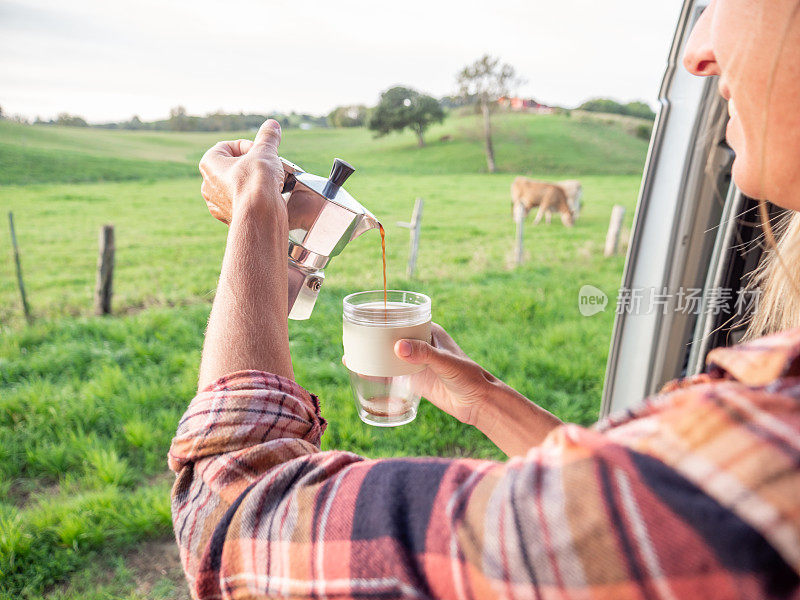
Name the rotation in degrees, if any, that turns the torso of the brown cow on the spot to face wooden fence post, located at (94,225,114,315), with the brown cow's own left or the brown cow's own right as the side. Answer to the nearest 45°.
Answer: approximately 135° to the brown cow's own right

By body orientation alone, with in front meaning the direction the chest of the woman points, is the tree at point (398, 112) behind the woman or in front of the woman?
in front

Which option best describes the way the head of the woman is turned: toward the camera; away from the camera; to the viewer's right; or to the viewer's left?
to the viewer's left

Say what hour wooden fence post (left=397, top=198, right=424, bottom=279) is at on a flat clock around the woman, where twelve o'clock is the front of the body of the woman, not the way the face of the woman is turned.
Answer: The wooden fence post is roughly at 1 o'clock from the woman.

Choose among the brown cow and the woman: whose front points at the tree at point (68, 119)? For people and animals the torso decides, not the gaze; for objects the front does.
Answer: the woman

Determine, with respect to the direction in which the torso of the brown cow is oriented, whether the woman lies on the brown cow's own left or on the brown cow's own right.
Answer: on the brown cow's own right

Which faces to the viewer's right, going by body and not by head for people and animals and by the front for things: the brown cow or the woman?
the brown cow

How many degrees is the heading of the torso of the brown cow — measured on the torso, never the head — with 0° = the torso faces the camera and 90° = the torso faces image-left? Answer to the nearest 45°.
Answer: approximately 270°

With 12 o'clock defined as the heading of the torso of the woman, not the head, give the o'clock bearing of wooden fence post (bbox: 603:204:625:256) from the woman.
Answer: The wooden fence post is roughly at 2 o'clock from the woman.

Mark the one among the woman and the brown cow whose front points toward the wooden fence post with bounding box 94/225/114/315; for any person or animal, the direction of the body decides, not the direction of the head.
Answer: the woman

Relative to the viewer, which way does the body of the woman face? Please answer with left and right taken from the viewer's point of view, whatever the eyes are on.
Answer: facing away from the viewer and to the left of the viewer

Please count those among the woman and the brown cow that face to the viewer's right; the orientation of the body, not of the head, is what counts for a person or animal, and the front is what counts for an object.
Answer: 1

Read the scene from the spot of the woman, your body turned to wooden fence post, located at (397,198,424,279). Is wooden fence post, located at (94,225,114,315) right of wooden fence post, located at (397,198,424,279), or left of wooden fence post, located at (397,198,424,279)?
left

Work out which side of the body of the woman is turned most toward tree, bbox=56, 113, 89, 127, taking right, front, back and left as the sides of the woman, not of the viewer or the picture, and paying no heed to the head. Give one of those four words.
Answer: front
